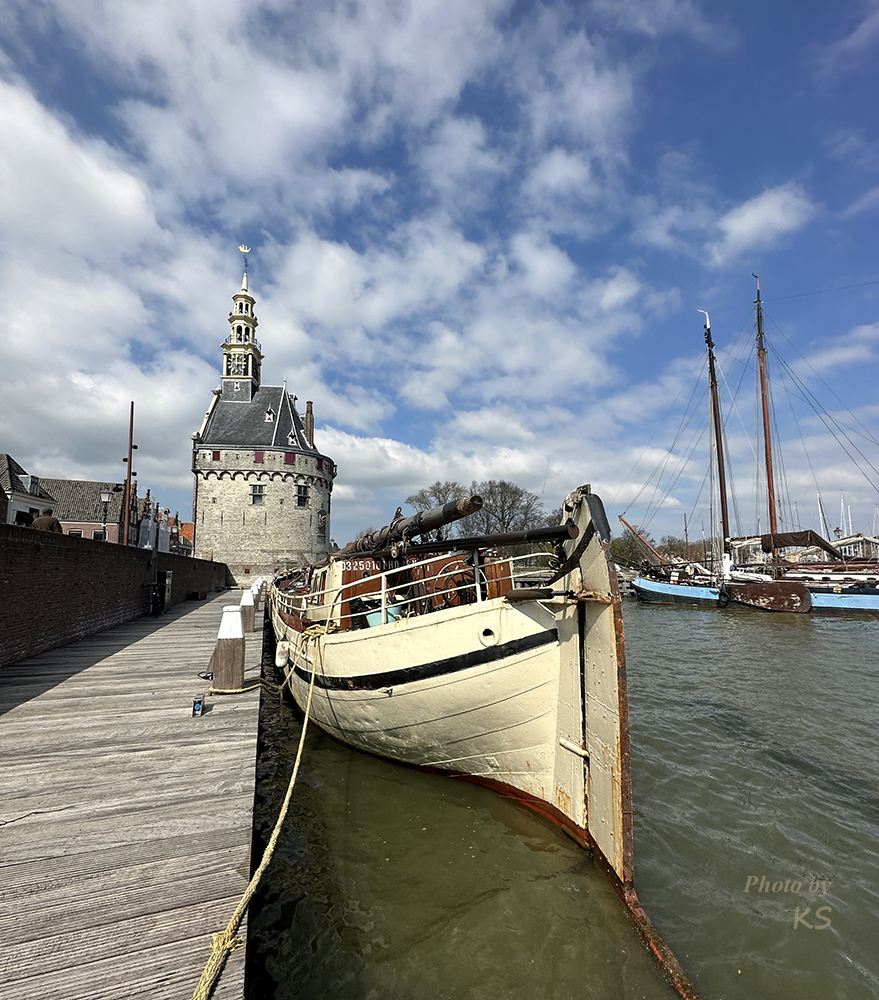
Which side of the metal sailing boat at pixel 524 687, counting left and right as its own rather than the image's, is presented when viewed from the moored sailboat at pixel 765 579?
right

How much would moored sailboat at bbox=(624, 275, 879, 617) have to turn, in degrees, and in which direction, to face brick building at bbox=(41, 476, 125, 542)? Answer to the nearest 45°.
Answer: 0° — it already faces it

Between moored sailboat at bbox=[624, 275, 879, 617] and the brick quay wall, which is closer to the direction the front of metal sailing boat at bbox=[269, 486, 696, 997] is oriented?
the brick quay wall

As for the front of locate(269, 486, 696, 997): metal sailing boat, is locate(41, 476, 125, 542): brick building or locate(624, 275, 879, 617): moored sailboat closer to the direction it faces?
the brick building

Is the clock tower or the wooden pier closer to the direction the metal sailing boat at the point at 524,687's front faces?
the clock tower

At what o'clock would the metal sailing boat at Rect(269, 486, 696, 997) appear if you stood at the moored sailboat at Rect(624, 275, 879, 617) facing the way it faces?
The metal sailing boat is roughly at 9 o'clock from the moored sailboat.

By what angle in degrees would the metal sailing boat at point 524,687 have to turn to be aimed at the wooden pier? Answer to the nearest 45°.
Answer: approximately 90° to its left

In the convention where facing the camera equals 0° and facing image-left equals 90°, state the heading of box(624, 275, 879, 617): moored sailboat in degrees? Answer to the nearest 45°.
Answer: approximately 90°

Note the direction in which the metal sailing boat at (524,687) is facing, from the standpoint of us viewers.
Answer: facing away from the viewer and to the left of the viewer

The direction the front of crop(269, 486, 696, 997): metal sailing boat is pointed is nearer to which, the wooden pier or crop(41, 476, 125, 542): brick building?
the brick building
